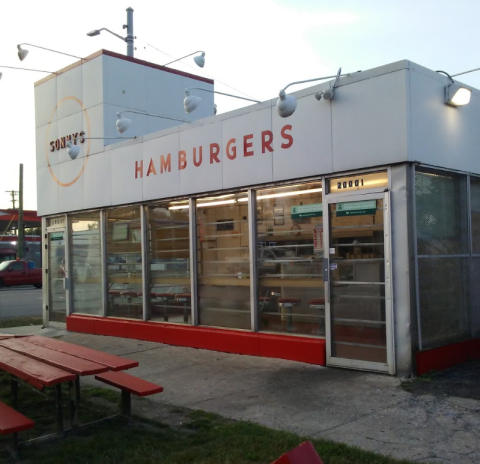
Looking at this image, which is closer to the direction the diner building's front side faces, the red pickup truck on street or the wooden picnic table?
the wooden picnic table

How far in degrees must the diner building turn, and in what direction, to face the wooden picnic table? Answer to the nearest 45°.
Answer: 0° — it already faces it

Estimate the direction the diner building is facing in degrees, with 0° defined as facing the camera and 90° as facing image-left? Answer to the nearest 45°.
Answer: approximately 45°

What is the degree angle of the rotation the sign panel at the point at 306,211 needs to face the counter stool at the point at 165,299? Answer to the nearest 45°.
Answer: approximately 90° to its right

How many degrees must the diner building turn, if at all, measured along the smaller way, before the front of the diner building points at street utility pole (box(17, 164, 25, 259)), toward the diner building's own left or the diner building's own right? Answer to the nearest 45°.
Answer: approximately 90° to the diner building's own right

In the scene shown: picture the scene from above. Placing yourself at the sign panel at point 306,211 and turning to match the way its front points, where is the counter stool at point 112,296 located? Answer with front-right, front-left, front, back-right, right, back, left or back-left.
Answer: right

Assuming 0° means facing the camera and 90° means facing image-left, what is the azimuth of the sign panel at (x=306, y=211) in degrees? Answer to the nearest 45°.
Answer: approximately 45°

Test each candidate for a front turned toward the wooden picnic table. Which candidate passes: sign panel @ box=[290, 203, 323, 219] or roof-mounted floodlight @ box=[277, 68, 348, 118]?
the sign panel

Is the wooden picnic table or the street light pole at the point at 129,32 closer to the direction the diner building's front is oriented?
the wooden picnic table

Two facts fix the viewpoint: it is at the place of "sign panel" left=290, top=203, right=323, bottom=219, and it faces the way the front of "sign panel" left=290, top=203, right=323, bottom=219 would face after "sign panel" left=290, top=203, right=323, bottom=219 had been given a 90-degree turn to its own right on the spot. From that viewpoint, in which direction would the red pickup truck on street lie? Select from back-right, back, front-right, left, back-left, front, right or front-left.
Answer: front
